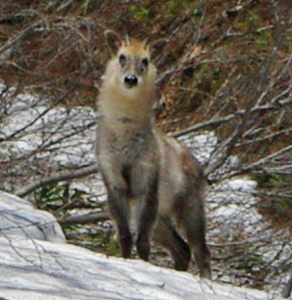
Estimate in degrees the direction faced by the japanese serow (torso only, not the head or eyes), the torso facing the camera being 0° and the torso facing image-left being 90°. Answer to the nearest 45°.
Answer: approximately 45°
